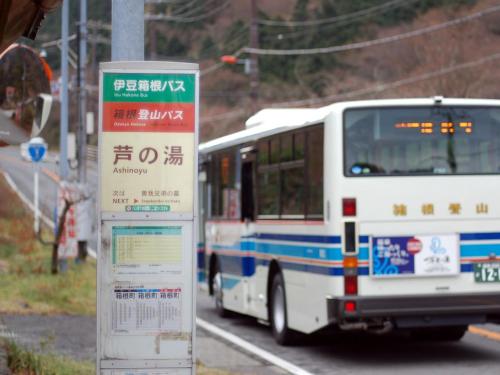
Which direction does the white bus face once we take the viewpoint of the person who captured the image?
facing away from the viewer
